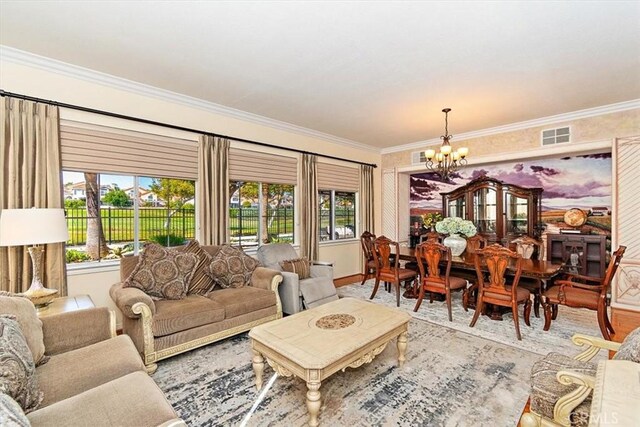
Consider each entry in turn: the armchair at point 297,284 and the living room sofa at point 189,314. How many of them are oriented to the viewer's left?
0

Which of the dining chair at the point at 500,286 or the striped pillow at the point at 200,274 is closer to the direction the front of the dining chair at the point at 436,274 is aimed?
the dining chair

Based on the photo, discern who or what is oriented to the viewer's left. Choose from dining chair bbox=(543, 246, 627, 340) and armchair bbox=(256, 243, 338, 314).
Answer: the dining chair

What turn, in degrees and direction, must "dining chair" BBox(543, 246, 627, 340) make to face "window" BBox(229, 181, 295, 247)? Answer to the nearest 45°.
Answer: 0° — it already faces it

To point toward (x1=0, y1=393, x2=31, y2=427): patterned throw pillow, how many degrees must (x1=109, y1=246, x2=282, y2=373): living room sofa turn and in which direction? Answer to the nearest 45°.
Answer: approximately 45° to its right

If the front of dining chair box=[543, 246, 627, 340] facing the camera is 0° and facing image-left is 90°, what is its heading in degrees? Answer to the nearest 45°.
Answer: approximately 90°

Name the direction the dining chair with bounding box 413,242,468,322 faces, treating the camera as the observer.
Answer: facing away from the viewer and to the right of the viewer

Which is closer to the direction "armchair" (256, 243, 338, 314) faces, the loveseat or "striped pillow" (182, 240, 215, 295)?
the loveseat

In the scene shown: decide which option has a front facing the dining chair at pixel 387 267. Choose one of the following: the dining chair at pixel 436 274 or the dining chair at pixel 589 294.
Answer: the dining chair at pixel 589 294

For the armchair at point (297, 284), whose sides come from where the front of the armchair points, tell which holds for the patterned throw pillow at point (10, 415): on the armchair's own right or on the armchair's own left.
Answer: on the armchair's own right

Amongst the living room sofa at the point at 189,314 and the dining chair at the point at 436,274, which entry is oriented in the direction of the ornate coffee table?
the living room sofa

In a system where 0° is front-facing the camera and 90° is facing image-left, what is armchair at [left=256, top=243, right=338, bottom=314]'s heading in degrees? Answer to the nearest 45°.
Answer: approximately 315°
